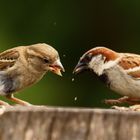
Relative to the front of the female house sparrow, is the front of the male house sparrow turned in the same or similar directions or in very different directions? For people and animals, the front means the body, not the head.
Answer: very different directions

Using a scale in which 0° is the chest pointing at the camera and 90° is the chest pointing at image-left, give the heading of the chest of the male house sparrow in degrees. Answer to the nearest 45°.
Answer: approximately 90°

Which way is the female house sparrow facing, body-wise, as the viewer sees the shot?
to the viewer's right

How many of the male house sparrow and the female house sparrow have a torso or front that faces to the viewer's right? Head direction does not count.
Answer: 1
